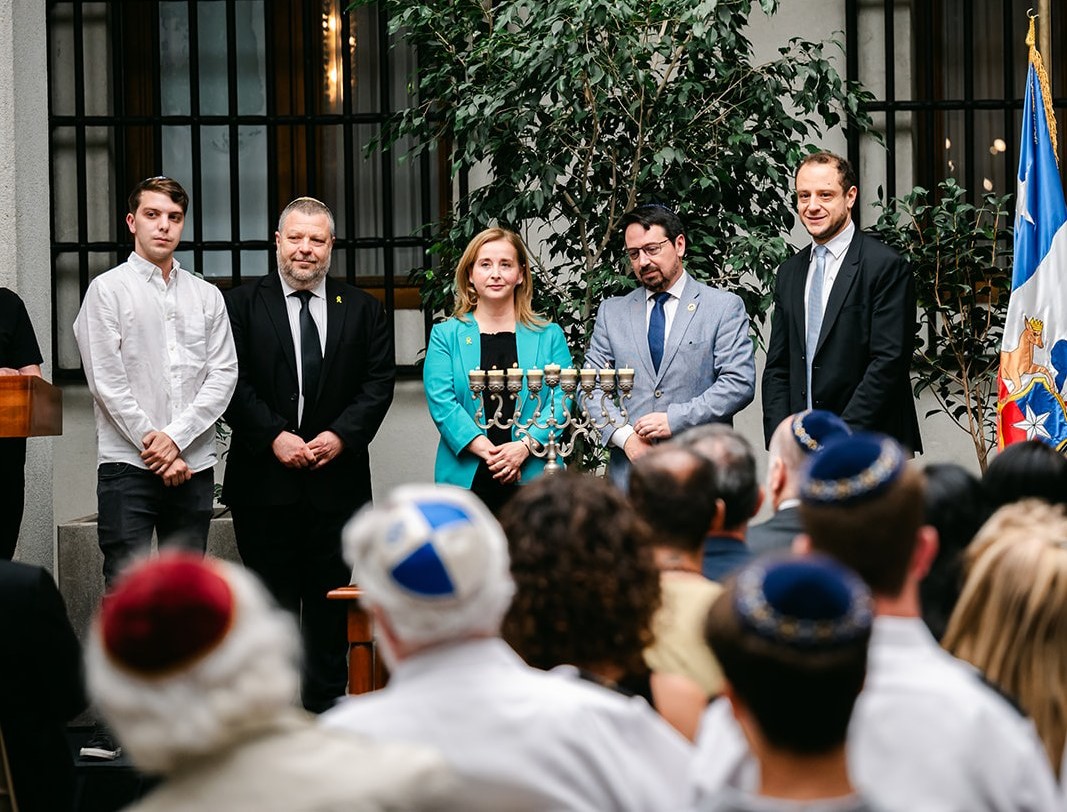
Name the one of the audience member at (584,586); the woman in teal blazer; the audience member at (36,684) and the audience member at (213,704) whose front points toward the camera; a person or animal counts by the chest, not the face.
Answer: the woman in teal blazer

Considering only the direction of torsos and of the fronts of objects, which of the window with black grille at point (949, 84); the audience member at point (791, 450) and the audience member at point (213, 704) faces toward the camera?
the window with black grille

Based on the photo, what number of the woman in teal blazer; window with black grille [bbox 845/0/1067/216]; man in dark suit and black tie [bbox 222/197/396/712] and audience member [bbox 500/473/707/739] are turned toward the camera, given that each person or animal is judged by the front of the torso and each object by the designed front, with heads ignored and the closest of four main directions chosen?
3

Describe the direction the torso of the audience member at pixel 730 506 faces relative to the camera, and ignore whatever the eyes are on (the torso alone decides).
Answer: away from the camera

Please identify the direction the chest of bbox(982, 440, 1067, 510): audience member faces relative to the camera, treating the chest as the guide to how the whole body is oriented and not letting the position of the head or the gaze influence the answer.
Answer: away from the camera

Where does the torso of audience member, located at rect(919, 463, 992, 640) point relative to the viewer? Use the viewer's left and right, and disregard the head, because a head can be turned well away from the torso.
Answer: facing away from the viewer

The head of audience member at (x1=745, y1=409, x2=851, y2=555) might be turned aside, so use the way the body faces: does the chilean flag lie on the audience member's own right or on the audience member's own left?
on the audience member's own right

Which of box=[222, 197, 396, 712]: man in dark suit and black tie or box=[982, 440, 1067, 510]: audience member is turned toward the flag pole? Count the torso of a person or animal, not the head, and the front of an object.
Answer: the audience member

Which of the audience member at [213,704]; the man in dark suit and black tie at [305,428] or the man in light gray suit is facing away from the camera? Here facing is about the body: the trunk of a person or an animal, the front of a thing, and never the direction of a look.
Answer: the audience member

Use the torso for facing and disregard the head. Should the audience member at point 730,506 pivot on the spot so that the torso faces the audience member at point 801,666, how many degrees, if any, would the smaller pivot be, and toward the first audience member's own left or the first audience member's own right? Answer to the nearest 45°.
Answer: approximately 180°

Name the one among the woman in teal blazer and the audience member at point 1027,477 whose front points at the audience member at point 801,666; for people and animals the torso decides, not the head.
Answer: the woman in teal blazer

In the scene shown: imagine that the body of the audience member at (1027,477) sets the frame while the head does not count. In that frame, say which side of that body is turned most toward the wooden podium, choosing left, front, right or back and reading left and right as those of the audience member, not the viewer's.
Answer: left

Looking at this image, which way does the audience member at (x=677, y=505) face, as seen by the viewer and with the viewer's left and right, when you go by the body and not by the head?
facing away from the viewer

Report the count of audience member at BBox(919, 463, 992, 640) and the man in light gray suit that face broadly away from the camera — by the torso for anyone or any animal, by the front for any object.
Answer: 1

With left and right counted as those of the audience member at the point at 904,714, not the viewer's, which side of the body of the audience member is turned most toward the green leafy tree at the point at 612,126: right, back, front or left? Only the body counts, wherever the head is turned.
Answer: front

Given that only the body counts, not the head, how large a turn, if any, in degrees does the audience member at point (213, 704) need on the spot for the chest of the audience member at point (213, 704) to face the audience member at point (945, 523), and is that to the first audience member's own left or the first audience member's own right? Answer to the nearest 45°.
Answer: approximately 45° to the first audience member's own right
